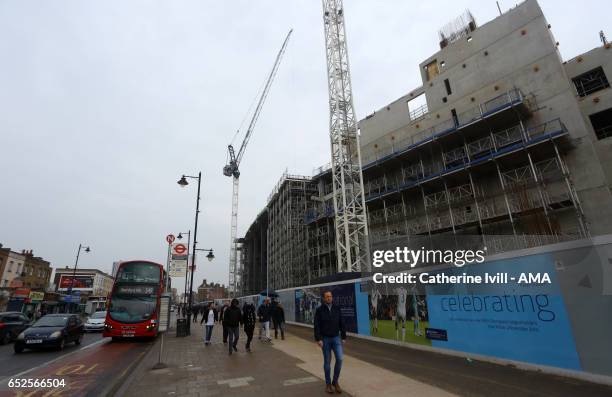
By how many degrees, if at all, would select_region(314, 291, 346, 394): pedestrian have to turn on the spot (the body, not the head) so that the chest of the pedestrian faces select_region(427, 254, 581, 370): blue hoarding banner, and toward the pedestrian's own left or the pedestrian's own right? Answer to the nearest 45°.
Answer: approximately 135° to the pedestrian's own left

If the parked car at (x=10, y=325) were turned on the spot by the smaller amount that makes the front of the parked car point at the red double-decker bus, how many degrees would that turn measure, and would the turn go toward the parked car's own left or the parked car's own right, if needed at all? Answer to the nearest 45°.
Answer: approximately 90° to the parked car's own right

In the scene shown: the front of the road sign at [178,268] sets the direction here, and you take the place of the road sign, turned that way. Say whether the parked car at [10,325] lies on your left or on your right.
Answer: on your right

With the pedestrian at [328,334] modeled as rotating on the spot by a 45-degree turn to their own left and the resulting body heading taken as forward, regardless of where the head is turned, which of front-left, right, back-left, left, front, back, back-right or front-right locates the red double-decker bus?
back
